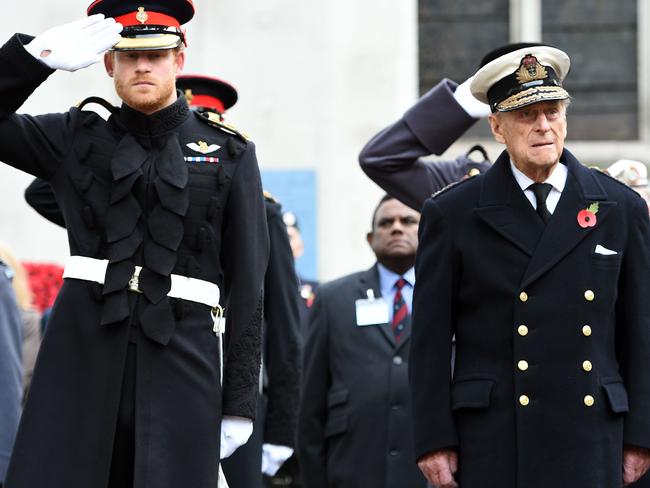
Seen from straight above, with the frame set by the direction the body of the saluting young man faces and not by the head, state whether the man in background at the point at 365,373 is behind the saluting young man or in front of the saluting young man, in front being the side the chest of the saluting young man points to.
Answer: behind

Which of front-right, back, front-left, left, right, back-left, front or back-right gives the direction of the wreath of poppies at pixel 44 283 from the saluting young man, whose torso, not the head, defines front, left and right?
back

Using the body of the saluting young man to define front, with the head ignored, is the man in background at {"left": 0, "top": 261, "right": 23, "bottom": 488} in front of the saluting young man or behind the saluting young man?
behind

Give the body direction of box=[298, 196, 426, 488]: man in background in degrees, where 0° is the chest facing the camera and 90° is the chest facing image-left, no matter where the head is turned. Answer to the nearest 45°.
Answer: approximately 315°

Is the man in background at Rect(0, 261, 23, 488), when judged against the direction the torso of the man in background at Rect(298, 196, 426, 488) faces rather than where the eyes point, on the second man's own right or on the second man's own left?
on the second man's own right

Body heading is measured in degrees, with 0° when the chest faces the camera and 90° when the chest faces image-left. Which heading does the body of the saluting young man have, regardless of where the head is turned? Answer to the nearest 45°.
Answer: approximately 0°
